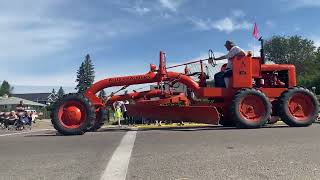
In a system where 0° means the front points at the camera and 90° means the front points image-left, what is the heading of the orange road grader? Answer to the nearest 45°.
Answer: approximately 90°

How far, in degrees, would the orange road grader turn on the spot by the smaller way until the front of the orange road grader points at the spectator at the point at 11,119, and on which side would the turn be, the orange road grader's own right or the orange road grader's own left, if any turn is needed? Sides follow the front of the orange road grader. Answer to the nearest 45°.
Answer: approximately 45° to the orange road grader's own right

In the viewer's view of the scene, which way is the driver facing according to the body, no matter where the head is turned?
to the viewer's left

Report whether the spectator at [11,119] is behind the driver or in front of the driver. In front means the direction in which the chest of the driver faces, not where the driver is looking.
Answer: in front
